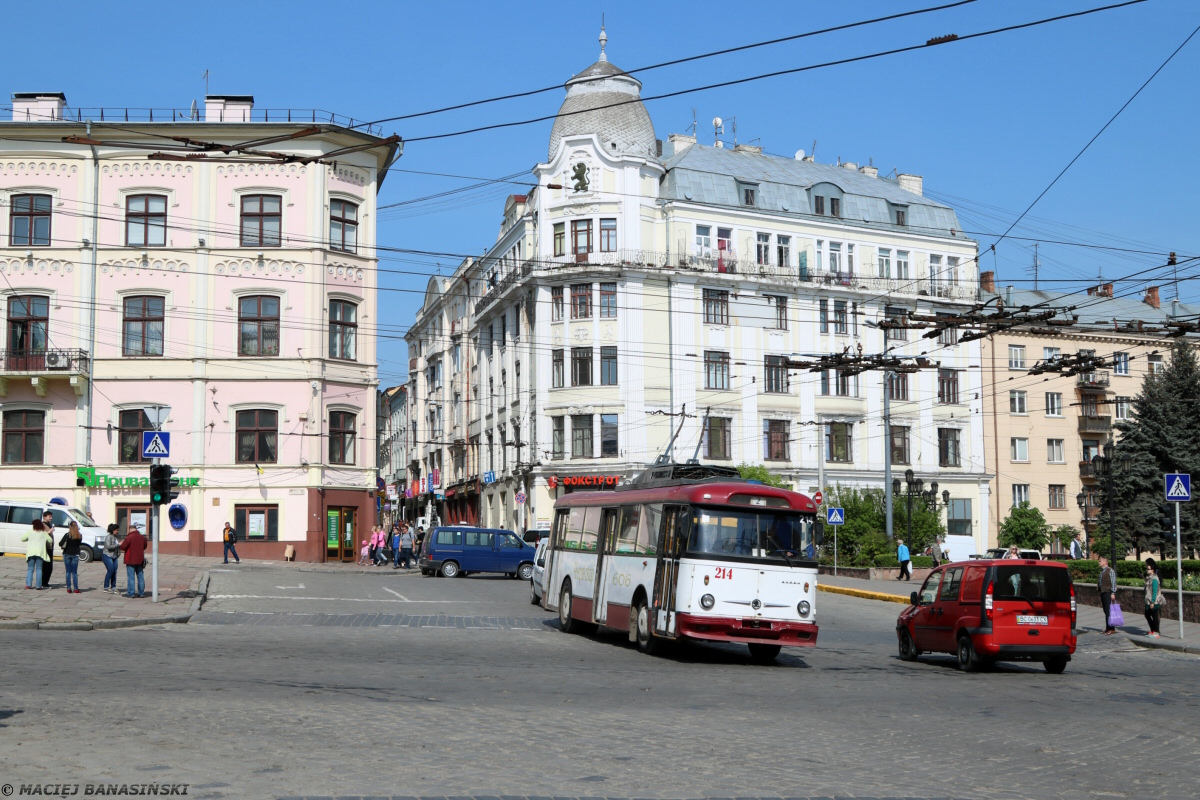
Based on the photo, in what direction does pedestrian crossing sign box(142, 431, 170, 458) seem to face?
toward the camera

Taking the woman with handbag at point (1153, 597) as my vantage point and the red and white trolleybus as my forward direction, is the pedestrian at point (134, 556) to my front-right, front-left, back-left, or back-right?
front-right

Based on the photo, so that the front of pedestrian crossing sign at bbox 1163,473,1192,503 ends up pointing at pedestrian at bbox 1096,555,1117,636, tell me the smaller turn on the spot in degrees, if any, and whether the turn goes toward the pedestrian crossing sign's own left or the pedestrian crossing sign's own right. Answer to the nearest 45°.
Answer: approximately 135° to the pedestrian crossing sign's own right

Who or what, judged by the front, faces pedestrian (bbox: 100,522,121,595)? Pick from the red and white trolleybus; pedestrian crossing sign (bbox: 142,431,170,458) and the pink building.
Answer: the pink building

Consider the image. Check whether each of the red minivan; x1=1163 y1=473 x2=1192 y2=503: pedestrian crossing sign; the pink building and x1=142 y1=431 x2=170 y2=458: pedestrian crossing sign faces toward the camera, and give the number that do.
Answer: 3

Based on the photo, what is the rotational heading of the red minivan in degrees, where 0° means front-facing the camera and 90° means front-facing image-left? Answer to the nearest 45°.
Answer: approximately 135°

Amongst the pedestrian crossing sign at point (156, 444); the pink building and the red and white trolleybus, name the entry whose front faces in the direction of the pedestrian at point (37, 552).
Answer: the pink building

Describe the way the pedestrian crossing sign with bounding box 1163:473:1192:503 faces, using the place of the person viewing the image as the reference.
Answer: facing the viewer

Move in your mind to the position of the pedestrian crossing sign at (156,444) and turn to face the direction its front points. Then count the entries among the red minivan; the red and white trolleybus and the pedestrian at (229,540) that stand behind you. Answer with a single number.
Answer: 1

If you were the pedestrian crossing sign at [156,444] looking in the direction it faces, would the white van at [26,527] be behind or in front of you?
behind

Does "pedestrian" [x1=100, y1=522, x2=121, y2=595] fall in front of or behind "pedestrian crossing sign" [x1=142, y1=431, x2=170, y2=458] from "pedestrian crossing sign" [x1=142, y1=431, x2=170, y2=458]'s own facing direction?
behind

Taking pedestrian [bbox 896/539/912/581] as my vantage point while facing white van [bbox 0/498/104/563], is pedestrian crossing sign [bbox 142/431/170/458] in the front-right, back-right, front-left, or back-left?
front-left
